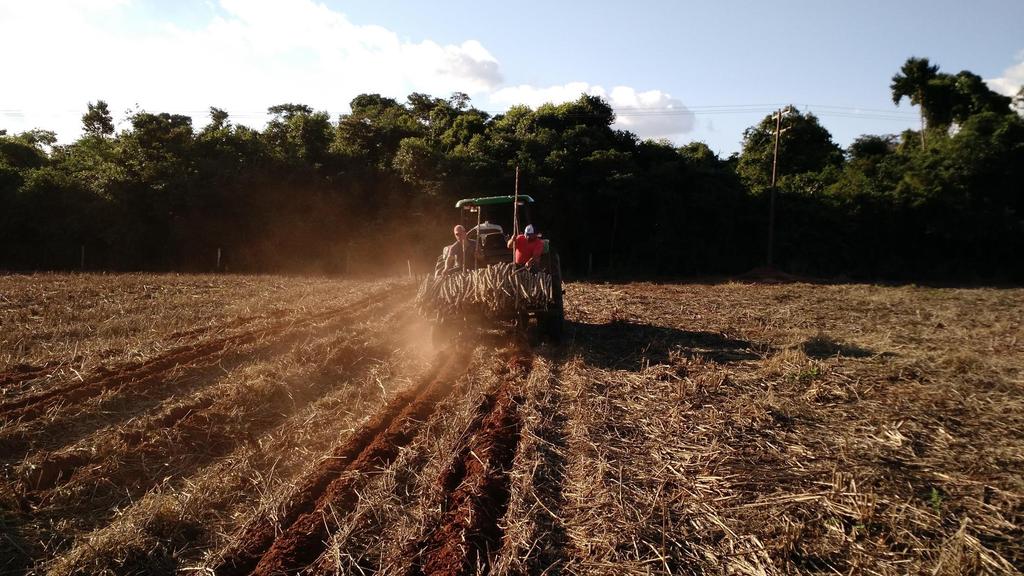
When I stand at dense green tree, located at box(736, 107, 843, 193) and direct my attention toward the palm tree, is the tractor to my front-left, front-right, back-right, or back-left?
back-right

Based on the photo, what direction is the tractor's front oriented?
away from the camera

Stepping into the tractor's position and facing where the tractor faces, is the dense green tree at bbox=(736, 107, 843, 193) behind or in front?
in front

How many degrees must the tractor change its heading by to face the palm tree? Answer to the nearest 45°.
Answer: approximately 45° to its right
